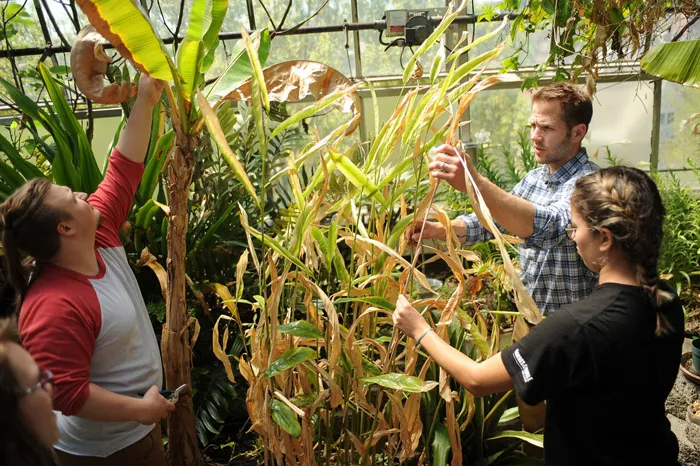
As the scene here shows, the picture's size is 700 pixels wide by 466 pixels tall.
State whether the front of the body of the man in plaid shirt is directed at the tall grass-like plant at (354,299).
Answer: yes

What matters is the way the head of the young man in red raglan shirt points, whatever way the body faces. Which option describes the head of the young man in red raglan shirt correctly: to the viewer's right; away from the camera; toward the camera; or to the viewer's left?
to the viewer's right

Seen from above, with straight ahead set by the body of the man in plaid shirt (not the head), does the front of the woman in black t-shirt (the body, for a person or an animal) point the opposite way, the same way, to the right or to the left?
to the right

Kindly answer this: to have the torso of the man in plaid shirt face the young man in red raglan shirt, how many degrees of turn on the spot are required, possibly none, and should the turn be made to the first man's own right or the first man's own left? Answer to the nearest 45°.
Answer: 0° — they already face them

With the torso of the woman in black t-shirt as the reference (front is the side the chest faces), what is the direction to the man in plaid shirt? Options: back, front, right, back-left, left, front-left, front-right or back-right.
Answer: front-right

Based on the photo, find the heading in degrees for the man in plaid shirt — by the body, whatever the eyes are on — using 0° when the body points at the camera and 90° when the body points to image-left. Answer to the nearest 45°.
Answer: approximately 45°

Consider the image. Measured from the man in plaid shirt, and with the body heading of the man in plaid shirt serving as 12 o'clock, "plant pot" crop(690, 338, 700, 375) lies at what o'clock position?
The plant pot is roughly at 6 o'clock from the man in plaid shirt.

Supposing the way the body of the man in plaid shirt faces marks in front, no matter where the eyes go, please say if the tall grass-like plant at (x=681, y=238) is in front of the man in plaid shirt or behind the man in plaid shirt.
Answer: behind

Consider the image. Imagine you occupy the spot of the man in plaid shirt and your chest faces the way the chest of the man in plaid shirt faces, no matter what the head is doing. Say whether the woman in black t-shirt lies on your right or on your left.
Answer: on your left

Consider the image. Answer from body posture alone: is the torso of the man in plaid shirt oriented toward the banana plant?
yes

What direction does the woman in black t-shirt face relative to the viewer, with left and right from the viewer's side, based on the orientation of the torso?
facing away from the viewer and to the left of the viewer
